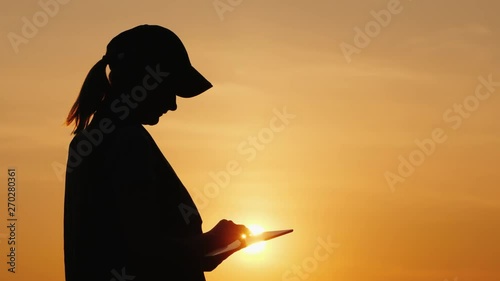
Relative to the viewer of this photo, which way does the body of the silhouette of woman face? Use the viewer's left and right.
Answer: facing to the right of the viewer
